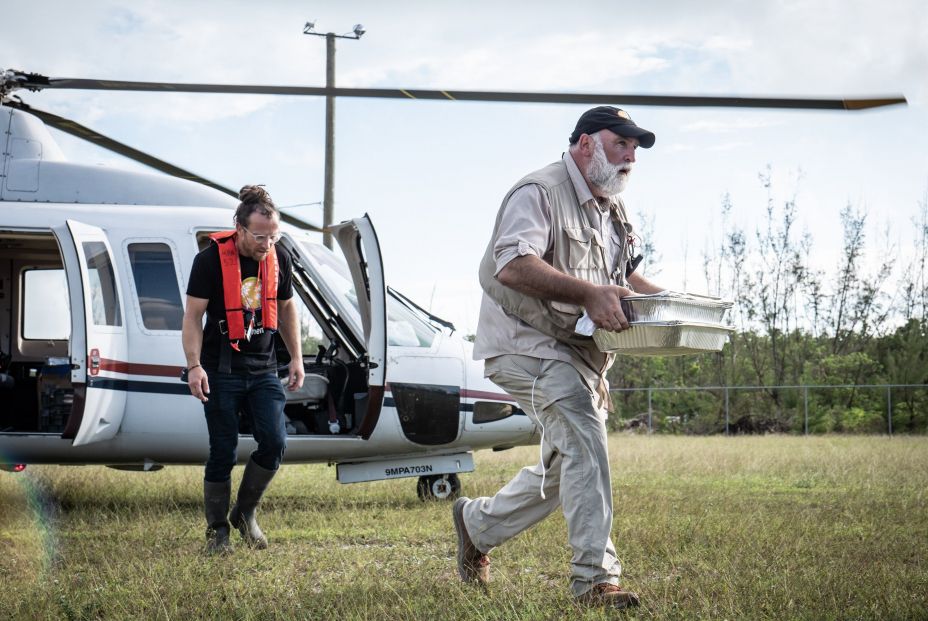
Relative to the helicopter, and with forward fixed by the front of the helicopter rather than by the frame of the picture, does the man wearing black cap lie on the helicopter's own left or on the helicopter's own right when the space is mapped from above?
on the helicopter's own right

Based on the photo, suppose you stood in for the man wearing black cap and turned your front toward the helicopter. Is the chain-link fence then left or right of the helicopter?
right

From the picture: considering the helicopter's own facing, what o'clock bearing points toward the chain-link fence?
The chain-link fence is roughly at 10 o'clock from the helicopter.

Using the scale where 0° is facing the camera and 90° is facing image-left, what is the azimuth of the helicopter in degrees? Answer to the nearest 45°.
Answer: approximately 270°

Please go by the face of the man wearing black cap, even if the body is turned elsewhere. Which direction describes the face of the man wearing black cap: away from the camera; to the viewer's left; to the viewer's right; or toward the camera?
to the viewer's right
